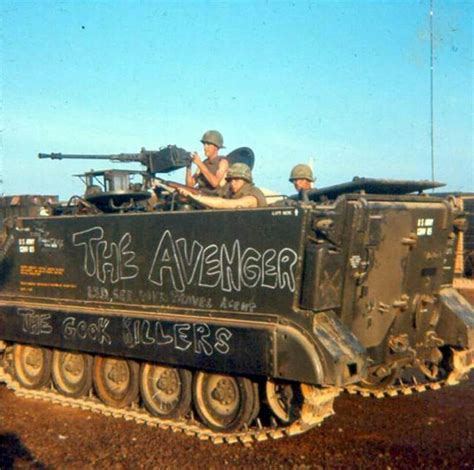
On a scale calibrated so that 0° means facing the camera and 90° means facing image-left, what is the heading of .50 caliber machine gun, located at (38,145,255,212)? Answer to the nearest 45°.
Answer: approximately 90°

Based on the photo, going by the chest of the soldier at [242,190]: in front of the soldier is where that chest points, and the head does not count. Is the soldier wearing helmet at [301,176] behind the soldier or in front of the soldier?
behind

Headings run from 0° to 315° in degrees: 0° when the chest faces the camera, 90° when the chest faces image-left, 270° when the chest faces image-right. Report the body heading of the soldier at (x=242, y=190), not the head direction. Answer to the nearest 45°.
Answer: approximately 45°

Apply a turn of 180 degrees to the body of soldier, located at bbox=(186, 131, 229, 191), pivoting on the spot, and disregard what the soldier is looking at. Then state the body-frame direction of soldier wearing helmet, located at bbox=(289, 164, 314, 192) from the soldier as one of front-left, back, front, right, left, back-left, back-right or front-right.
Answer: front-right

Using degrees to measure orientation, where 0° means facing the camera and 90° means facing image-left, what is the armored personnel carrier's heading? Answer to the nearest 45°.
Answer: approximately 135°
